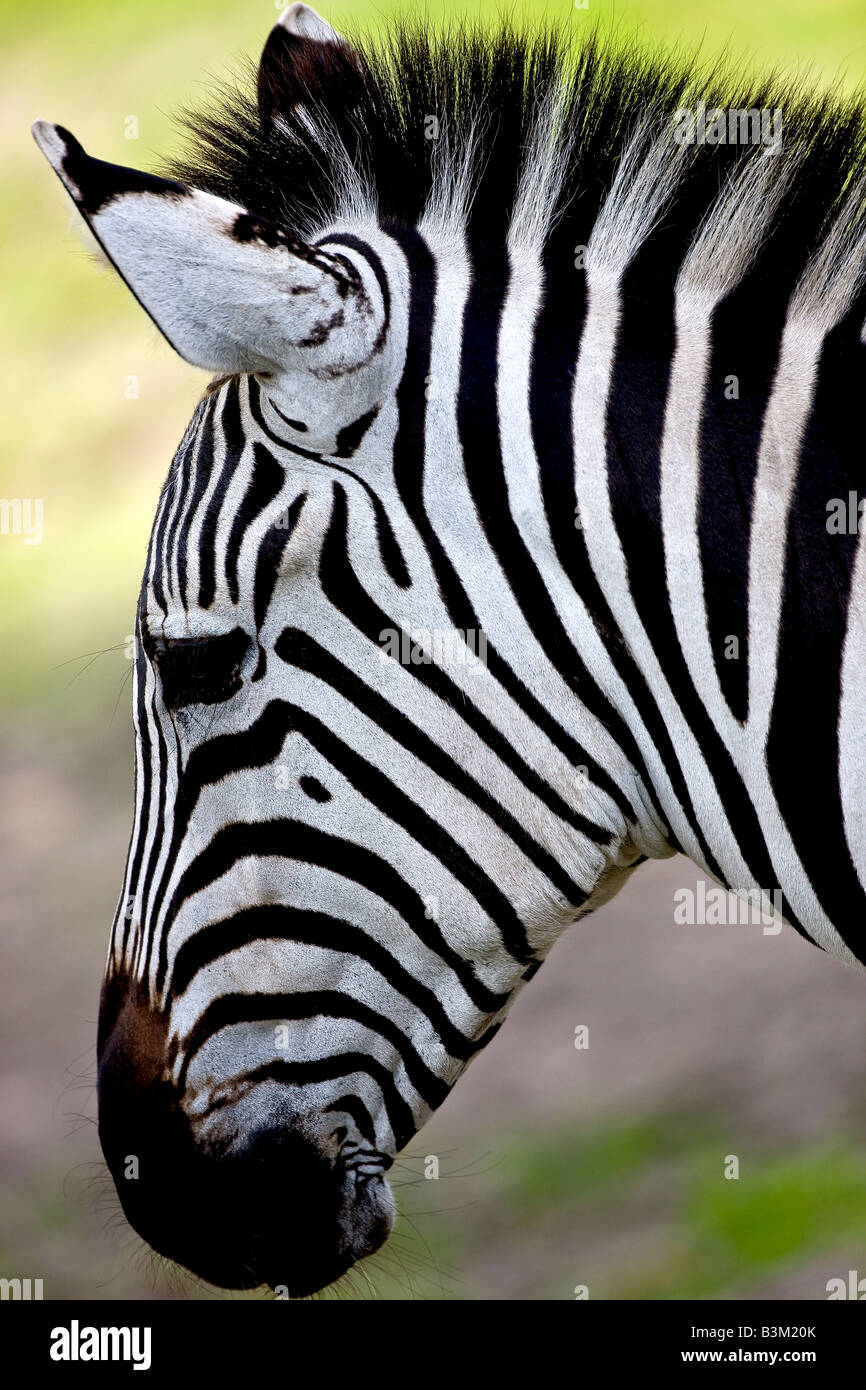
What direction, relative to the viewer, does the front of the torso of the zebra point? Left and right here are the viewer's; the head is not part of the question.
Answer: facing to the left of the viewer
